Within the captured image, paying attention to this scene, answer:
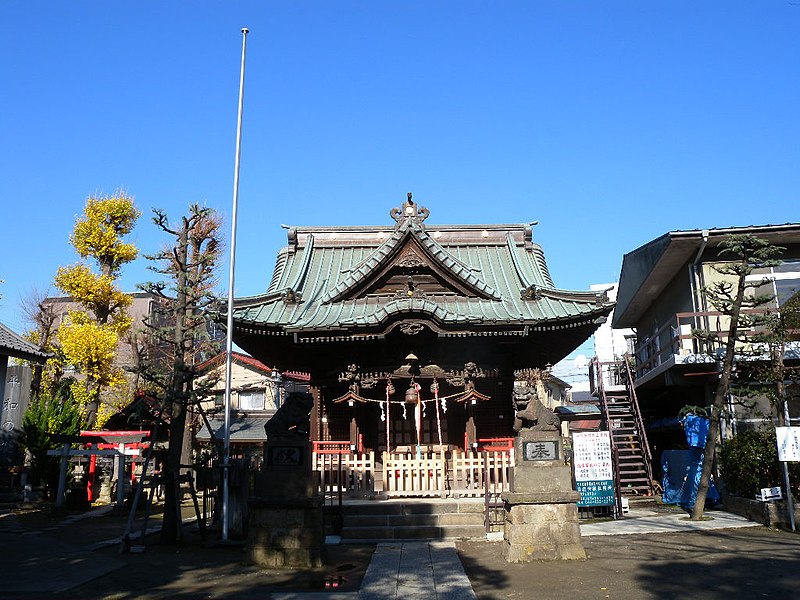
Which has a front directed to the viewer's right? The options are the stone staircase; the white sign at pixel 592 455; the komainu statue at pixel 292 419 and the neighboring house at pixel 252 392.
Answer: the komainu statue

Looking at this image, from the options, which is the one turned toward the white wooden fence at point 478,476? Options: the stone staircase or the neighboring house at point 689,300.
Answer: the neighboring house

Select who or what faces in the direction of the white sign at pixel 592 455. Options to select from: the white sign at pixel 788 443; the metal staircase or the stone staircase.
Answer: the metal staircase

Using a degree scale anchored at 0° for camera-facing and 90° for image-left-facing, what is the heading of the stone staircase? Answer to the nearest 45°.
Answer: approximately 0°

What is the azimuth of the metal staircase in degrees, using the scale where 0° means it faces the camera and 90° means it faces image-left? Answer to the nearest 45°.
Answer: approximately 0°

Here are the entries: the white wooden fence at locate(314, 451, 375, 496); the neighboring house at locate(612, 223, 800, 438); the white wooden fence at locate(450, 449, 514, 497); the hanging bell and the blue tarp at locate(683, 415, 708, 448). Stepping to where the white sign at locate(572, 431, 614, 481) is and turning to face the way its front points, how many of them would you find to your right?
3

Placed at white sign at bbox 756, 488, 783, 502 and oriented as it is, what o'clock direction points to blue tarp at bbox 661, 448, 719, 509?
The blue tarp is roughly at 5 o'clock from the white sign.

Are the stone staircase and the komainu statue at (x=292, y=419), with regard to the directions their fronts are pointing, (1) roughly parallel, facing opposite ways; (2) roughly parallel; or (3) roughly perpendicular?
roughly perpendicular

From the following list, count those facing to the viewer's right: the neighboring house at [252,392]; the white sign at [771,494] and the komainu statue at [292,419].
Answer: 1
